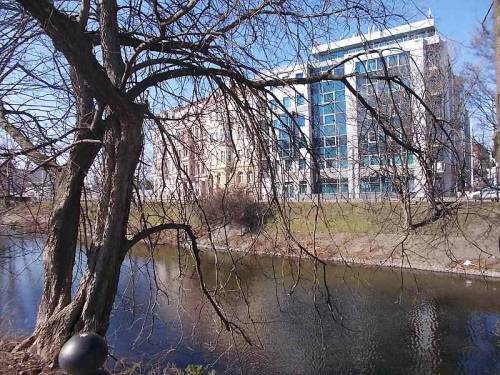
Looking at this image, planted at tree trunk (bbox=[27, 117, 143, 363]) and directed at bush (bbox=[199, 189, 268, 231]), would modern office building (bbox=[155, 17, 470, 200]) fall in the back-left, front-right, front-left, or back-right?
front-right
